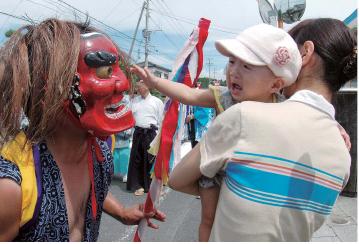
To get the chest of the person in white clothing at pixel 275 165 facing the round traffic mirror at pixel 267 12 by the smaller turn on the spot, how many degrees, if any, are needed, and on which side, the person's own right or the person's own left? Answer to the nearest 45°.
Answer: approximately 45° to the person's own right

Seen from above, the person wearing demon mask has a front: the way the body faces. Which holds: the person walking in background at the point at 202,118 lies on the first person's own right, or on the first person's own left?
on the first person's own left

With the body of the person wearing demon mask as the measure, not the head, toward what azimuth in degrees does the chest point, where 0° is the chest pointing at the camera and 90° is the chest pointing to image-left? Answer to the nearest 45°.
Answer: approximately 315°

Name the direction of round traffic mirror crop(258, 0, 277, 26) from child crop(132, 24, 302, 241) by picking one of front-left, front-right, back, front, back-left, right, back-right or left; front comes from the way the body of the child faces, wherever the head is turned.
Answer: back-right

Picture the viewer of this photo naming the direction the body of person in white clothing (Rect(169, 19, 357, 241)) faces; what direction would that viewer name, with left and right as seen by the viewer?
facing away from the viewer and to the left of the viewer

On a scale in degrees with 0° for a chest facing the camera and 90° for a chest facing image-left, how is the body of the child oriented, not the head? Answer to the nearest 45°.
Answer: approximately 45°

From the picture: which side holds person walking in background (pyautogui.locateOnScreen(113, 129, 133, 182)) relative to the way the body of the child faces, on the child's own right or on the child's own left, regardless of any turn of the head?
on the child's own right

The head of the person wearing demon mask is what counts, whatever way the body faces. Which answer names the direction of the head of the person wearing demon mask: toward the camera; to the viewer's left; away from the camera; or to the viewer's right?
to the viewer's right

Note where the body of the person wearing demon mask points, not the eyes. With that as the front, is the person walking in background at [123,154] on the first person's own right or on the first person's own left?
on the first person's own left

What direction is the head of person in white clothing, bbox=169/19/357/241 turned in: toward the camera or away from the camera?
away from the camera
